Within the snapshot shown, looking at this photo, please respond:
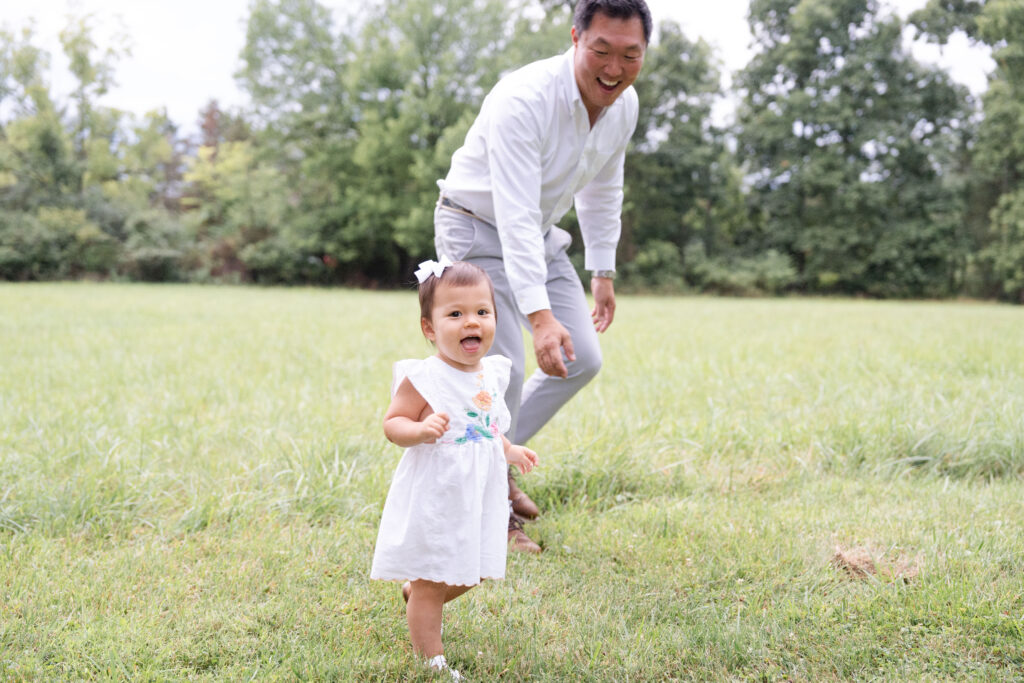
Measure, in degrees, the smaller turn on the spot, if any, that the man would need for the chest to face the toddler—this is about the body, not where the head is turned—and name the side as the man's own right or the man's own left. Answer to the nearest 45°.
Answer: approximately 45° to the man's own right

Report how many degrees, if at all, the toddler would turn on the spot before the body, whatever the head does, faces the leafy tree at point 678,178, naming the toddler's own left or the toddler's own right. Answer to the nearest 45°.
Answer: approximately 135° to the toddler's own left

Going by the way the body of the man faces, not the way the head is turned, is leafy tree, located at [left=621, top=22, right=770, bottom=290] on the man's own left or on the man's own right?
on the man's own left

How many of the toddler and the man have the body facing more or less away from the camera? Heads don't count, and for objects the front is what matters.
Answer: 0

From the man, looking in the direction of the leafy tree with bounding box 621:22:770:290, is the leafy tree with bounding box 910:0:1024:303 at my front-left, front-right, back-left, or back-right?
front-right

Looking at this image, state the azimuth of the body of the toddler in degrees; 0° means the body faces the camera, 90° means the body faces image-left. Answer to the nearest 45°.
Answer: approximately 315°

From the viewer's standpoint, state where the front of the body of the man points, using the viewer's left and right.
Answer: facing the viewer and to the right of the viewer

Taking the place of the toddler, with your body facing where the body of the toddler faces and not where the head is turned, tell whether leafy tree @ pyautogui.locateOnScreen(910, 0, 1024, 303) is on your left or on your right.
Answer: on your left

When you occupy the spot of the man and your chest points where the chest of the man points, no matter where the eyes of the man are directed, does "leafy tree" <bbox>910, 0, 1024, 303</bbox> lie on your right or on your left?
on your left
